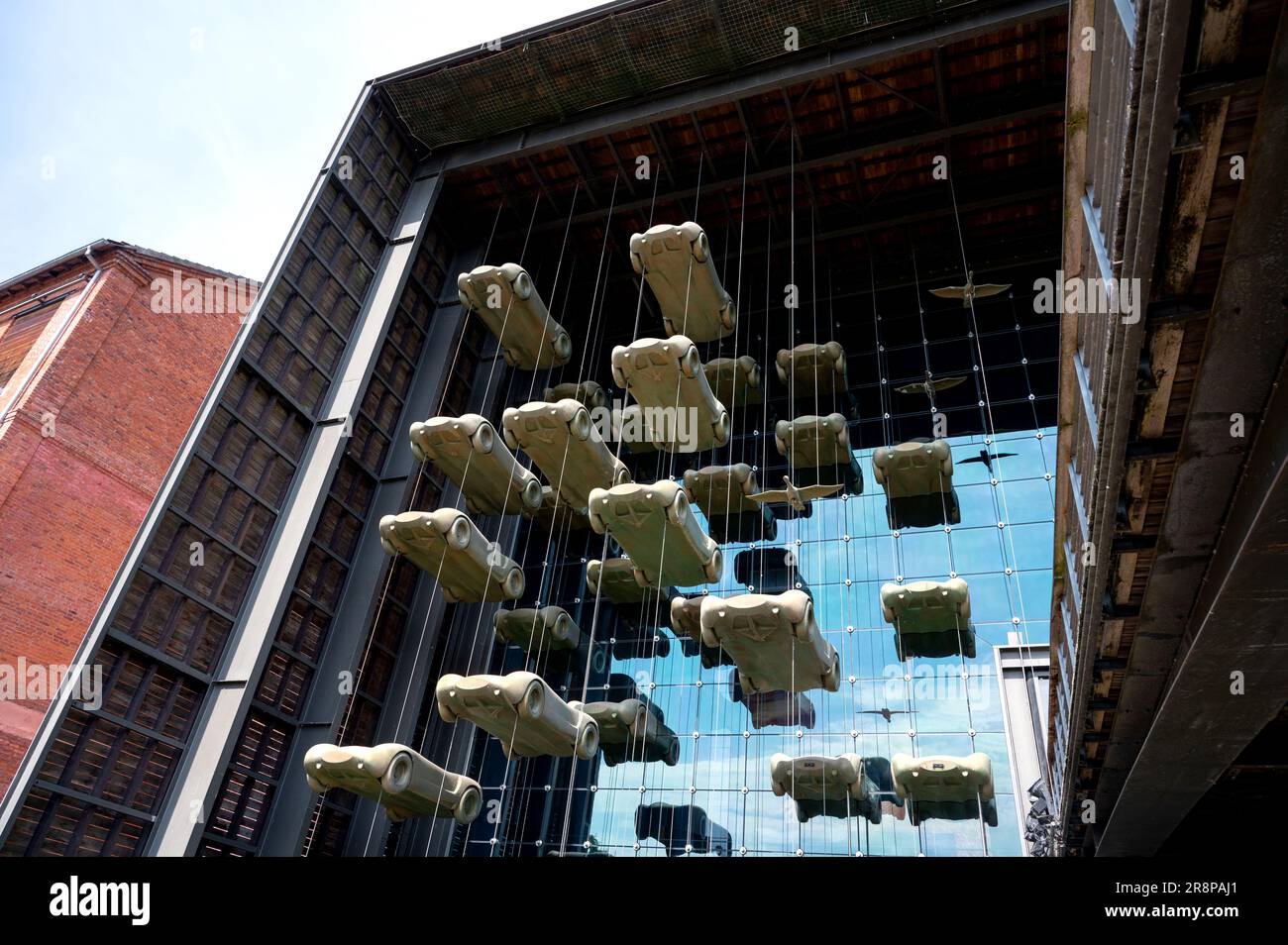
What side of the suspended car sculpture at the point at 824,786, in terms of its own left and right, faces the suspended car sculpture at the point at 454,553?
right

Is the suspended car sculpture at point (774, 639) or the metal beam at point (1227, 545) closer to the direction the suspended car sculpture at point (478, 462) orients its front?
the metal beam

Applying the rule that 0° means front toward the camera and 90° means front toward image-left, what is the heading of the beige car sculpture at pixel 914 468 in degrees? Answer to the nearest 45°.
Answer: approximately 0°

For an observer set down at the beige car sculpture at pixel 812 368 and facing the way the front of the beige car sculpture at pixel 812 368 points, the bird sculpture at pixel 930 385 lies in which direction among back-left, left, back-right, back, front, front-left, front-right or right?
left

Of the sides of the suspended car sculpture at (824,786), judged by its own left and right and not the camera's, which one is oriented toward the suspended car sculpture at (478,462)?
right

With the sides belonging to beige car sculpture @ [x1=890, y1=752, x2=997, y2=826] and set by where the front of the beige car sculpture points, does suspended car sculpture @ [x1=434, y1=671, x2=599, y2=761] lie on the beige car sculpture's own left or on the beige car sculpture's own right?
on the beige car sculpture's own right

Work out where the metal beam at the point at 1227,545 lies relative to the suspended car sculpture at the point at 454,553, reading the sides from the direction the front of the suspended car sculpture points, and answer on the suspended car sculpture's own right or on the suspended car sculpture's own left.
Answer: on the suspended car sculpture's own left
